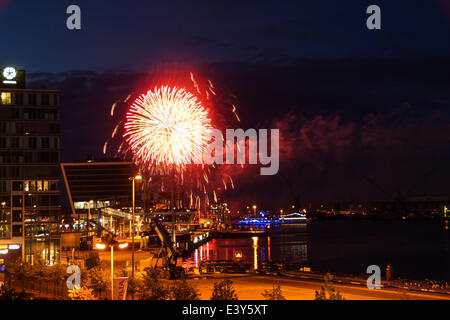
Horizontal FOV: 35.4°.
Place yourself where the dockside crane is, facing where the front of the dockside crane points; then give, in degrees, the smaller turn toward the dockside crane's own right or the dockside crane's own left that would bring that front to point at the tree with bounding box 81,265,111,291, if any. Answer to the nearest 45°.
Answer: approximately 90° to the dockside crane's own left

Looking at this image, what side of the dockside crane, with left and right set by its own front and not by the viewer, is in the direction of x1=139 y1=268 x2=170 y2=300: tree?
left

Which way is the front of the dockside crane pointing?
to the viewer's left

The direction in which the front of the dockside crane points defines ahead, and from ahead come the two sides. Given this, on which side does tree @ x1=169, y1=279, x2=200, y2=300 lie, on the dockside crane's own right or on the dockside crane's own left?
on the dockside crane's own left

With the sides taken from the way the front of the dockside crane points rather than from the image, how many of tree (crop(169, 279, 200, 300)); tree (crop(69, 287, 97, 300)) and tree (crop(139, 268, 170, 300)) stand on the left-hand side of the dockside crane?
3

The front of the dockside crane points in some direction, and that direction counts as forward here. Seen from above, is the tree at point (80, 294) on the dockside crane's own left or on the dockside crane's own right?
on the dockside crane's own left
